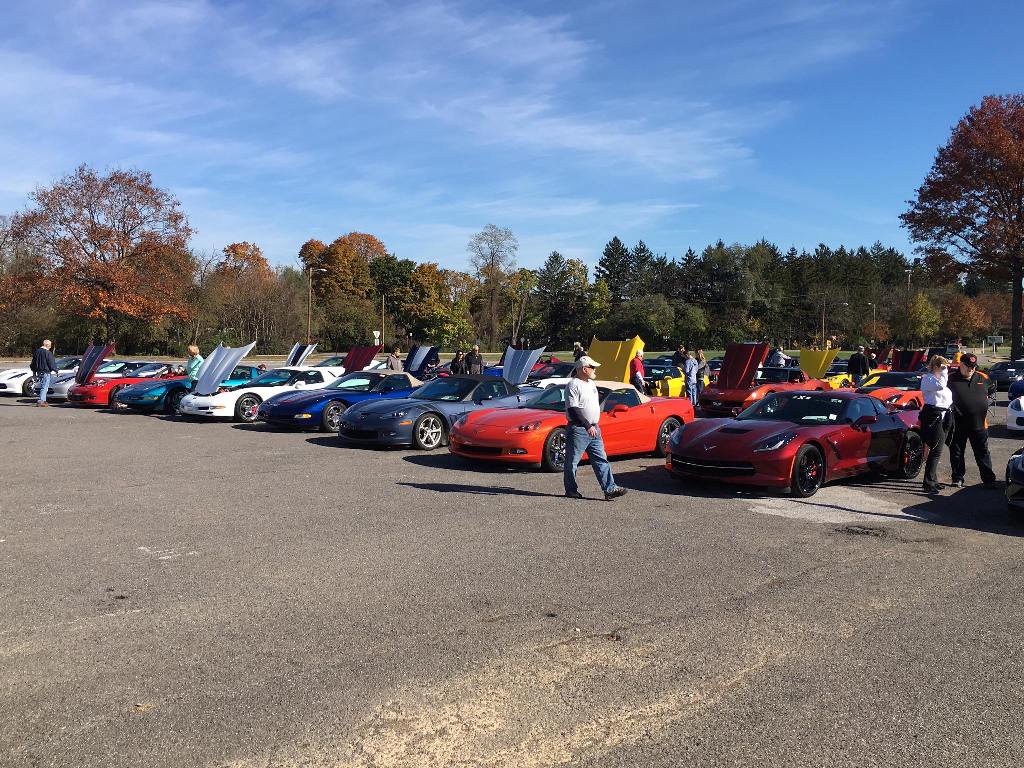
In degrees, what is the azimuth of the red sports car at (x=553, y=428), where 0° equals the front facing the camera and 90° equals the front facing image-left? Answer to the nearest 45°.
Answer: approximately 45°

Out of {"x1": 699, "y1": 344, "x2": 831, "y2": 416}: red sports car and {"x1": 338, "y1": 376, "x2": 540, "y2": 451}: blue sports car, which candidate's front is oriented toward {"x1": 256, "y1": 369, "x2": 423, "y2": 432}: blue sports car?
the red sports car

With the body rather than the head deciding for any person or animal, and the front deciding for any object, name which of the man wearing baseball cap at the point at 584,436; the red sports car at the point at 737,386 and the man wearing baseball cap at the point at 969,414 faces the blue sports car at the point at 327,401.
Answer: the red sports car

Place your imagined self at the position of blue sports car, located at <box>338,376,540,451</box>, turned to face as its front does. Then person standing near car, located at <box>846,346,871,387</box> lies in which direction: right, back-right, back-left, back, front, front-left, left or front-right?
back

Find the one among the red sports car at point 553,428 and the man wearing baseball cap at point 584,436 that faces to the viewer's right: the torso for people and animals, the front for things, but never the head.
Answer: the man wearing baseball cap

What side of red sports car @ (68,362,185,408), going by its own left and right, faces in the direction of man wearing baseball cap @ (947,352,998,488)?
left

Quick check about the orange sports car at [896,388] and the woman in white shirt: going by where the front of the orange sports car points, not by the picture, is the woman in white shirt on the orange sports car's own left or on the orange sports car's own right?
on the orange sports car's own left

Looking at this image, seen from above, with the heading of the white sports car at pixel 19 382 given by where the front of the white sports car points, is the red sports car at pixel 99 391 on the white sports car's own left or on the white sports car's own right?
on the white sports car's own left

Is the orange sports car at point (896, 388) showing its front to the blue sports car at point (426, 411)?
yes

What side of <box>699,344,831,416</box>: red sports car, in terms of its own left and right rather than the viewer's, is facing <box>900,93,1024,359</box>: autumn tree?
back
